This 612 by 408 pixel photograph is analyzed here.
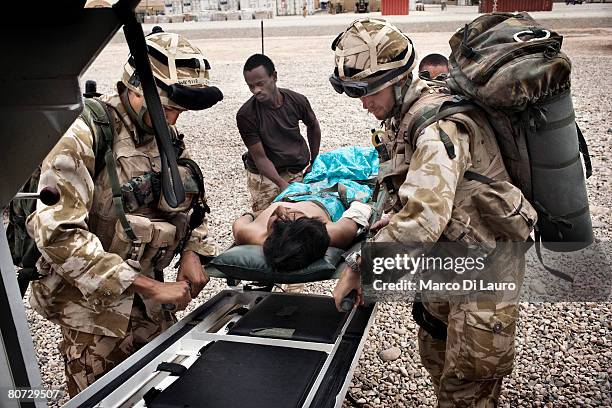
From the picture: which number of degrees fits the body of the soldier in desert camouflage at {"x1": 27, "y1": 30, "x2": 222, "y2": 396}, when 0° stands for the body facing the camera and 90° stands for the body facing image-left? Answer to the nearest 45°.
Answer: approximately 315°

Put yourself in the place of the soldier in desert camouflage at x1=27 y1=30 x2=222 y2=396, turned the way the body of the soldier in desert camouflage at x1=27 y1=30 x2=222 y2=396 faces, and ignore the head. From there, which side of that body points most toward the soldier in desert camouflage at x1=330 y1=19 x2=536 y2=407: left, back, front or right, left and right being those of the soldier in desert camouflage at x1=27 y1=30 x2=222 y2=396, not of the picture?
front

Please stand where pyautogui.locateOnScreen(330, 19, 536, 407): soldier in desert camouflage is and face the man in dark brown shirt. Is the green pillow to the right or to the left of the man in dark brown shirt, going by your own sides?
left

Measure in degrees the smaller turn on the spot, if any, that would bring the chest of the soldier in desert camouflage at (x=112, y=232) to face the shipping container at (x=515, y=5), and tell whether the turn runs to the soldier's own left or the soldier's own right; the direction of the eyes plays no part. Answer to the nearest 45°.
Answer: approximately 90° to the soldier's own left

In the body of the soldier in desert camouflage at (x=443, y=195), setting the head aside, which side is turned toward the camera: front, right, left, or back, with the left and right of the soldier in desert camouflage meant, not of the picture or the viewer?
left

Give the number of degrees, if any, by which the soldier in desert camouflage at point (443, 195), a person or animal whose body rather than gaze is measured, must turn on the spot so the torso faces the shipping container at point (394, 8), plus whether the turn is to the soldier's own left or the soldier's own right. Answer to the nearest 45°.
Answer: approximately 90° to the soldier's own right

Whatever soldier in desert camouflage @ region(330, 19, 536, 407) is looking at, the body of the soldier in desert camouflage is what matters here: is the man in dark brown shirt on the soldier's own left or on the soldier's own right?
on the soldier's own right

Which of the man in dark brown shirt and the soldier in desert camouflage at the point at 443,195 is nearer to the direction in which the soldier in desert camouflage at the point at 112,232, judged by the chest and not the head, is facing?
the soldier in desert camouflage

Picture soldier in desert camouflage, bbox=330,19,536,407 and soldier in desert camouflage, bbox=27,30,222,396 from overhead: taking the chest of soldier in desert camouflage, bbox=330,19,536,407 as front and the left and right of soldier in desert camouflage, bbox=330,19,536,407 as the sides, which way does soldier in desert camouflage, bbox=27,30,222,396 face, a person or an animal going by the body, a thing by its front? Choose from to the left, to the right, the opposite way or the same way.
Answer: the opposite way

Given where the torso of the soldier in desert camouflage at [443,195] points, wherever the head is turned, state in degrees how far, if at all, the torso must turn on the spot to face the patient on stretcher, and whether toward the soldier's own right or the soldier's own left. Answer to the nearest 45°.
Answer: approximately 45° to the soldier's own right

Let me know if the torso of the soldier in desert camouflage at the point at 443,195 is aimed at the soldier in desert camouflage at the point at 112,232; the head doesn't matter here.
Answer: yes

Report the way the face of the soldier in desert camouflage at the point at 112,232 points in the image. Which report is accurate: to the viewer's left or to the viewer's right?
to the viewer's right

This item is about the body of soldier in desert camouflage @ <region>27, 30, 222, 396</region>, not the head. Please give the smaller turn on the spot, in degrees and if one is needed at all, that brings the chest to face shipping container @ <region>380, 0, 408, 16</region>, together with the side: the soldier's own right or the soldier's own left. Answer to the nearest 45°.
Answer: approximately 90° to the soldier's own left

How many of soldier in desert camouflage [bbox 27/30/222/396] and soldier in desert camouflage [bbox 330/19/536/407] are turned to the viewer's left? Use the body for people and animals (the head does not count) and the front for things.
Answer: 1
